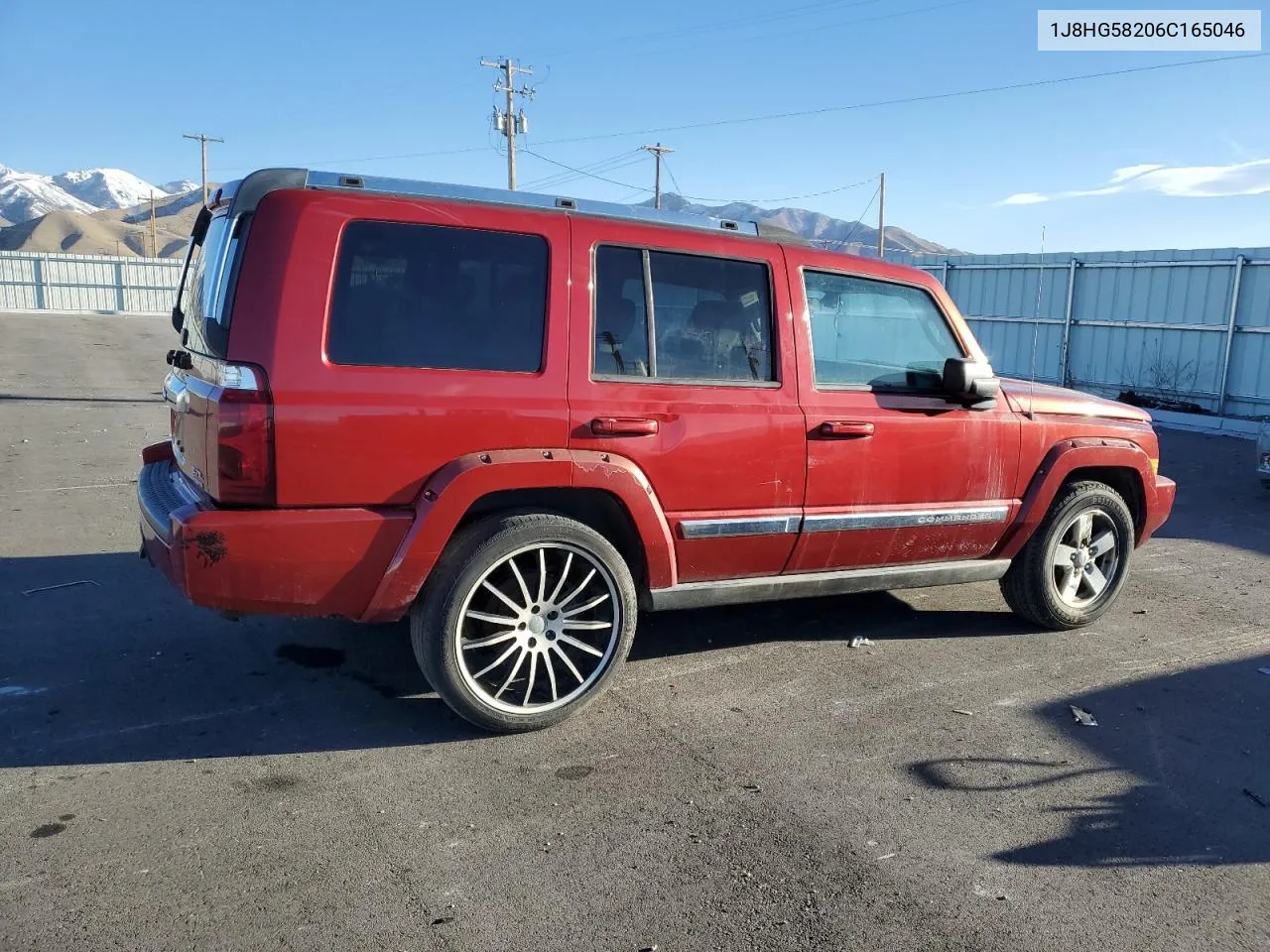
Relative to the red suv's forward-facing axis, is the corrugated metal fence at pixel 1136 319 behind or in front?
in front

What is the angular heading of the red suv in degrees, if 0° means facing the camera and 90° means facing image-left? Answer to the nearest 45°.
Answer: approximately 225°

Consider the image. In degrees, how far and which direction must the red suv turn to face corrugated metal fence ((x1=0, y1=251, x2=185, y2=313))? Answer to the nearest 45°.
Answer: approximately 90° to its left
